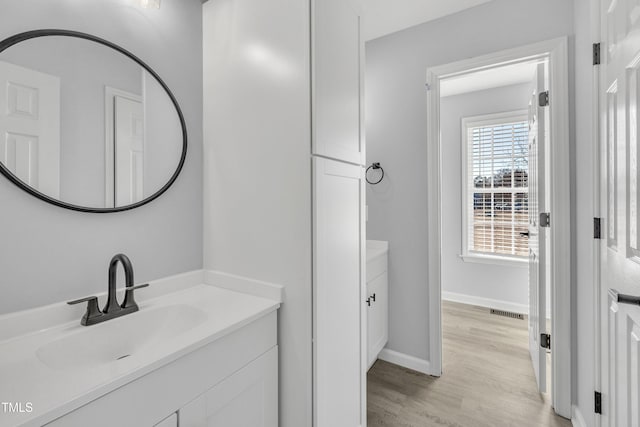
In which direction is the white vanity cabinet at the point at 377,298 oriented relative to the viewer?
to the viewer's right

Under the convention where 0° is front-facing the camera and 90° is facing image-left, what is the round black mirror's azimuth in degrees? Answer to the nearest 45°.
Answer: approximately 315°

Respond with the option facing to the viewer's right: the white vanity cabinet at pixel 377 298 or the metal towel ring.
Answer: the white vanity cabinet

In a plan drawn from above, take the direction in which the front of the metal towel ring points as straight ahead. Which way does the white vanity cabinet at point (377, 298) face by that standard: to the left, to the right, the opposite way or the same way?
to the left
